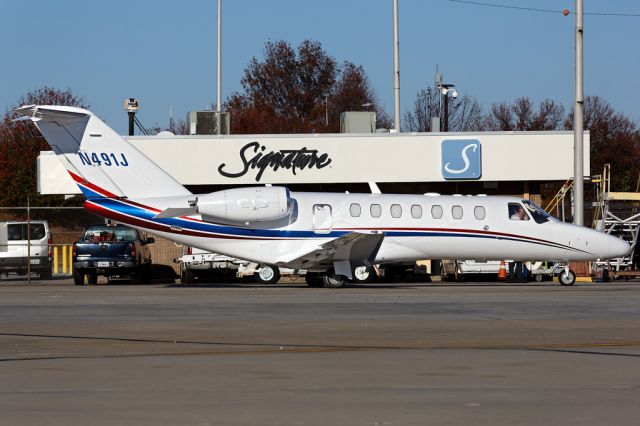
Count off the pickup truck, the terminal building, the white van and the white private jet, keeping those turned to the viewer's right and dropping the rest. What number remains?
1

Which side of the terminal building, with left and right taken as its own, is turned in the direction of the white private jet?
front

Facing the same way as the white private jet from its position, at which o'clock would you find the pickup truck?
The pickup truck is roughly at 7 o'clock from the white private jet.

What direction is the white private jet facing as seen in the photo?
to the viewer's right

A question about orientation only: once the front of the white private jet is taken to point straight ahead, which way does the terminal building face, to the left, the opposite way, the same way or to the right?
to the right

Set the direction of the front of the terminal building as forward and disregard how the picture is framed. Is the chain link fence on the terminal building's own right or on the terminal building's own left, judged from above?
on the terminal building's own right

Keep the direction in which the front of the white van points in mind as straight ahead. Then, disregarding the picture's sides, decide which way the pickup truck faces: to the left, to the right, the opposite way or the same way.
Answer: the same way

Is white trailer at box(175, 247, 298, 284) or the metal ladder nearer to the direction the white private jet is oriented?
the metal ladder

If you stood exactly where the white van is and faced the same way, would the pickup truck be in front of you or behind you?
behind

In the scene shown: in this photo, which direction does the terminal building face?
toward the camera
